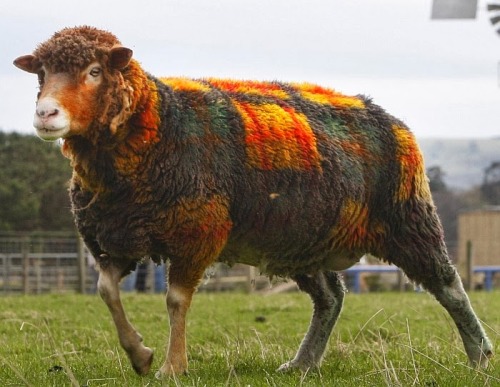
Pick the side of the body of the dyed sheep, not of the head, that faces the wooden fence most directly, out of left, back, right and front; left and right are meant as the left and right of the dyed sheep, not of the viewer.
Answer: right

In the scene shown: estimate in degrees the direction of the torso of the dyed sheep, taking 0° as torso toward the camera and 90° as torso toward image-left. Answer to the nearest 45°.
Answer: approximately 90°

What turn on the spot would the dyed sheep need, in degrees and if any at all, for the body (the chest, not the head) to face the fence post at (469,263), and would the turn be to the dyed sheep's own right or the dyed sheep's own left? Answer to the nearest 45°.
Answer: approximately 90° to the dyed sheep's own right

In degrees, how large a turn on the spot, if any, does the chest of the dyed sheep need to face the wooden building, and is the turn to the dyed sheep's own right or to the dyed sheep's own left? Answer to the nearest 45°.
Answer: approximately 90° to the dyed sheep's own right
